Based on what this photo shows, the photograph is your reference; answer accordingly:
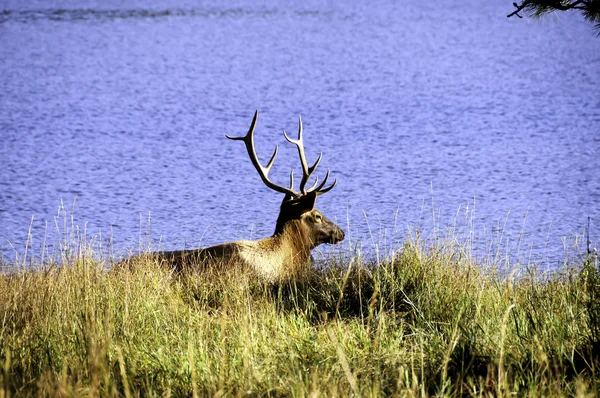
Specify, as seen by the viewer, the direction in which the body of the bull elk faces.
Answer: to the viewer's right
